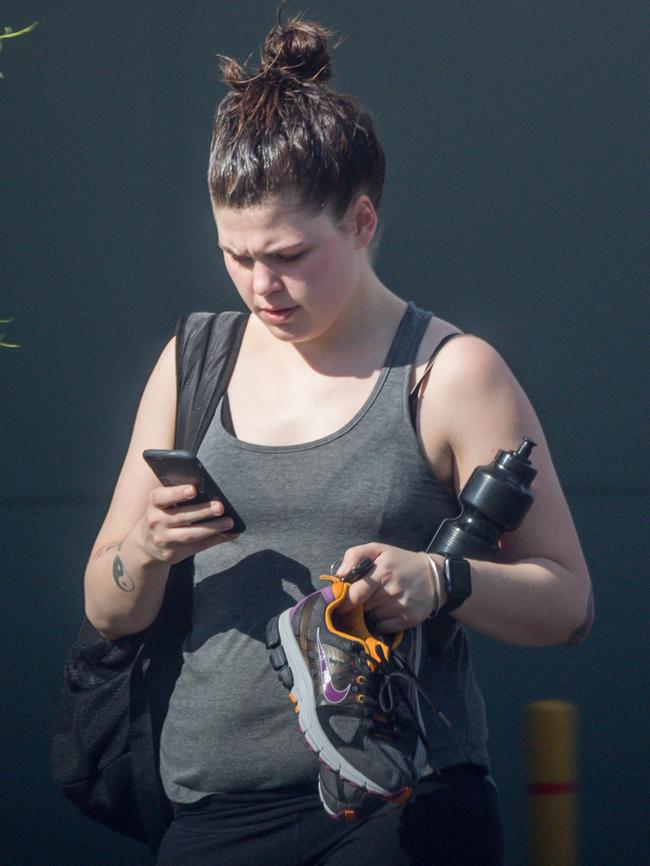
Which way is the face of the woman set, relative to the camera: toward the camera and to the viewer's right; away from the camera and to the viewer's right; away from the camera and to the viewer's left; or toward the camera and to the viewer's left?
toward the camera and to the viewer's left

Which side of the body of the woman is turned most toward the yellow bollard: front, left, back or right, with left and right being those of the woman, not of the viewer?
back

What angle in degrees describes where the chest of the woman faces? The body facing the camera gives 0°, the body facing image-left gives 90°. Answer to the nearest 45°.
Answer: approximately 45°
